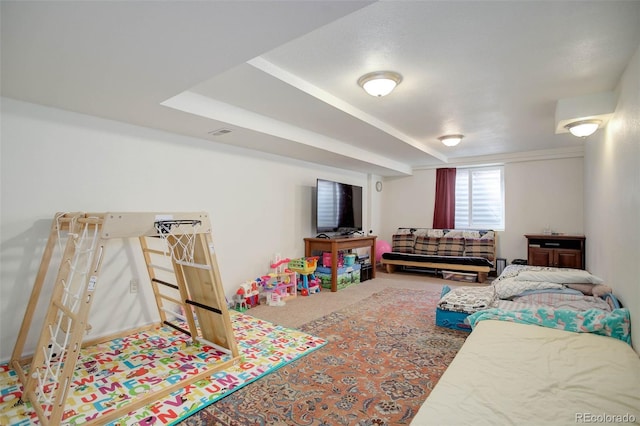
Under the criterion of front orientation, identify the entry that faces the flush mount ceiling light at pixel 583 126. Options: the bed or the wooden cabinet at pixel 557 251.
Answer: the wooden cabinet

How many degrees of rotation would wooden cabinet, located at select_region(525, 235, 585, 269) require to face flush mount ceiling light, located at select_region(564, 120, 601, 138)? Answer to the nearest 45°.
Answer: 0° — it already faces it

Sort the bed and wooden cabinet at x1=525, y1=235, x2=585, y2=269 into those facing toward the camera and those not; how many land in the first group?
2

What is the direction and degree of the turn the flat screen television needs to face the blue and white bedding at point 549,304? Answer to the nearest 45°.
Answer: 0° — it already faces it

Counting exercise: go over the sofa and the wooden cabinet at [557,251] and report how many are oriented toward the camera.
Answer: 2
